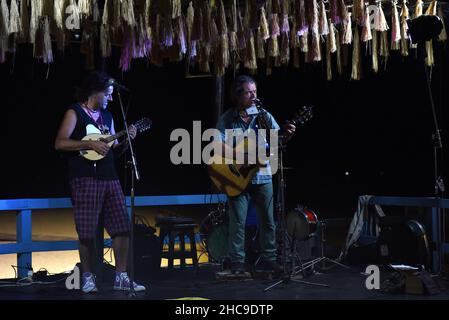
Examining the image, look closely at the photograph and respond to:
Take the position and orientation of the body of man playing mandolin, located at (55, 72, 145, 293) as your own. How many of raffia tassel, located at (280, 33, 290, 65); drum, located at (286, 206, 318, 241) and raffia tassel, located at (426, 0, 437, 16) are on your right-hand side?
0

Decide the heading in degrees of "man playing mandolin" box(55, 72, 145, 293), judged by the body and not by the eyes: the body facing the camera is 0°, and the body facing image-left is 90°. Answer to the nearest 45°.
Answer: approximately 315°

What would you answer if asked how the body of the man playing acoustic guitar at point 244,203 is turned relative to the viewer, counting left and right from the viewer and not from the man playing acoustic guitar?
facing the viewer and to the right of the viewer

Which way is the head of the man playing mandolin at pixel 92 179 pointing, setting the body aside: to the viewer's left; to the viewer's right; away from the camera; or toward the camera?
to the viewer's right

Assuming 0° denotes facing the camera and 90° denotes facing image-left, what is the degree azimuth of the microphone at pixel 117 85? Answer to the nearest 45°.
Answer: approximately 90°

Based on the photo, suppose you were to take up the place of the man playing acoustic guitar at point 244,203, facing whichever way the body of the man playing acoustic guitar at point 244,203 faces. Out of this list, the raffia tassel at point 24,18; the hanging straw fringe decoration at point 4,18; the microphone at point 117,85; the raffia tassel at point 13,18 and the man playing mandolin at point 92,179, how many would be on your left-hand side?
0

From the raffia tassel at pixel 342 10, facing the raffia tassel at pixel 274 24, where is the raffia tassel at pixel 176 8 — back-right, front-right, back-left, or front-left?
front-left

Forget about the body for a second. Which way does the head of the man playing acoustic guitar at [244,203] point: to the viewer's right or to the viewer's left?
to the viewer's right

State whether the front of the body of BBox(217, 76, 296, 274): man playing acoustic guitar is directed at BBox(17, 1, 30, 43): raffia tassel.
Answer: no

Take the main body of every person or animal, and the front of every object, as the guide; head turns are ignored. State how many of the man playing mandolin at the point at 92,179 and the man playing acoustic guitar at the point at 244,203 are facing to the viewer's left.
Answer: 0

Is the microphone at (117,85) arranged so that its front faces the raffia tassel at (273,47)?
no

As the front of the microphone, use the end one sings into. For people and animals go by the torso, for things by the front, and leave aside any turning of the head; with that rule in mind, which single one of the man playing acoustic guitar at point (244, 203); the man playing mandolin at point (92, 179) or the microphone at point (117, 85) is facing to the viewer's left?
the microphone

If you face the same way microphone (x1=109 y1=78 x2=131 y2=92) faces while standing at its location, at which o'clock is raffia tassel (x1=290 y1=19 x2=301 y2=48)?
The raffia tassel is roughly at 5 o'clock from the microphone.

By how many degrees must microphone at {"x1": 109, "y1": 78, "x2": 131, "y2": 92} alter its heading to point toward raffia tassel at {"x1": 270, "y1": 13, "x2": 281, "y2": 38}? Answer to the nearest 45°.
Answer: approximately 135° to its right

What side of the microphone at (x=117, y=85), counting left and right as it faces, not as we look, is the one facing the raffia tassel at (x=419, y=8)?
back

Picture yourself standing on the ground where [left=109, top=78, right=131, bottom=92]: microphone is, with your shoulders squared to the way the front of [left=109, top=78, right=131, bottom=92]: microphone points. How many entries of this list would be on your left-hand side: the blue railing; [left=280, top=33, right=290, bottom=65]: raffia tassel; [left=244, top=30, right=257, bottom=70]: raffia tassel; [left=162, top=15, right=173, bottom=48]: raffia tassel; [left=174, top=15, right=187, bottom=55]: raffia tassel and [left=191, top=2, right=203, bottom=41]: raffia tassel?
0

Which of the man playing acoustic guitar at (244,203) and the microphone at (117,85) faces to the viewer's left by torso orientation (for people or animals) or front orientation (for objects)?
the microphone
